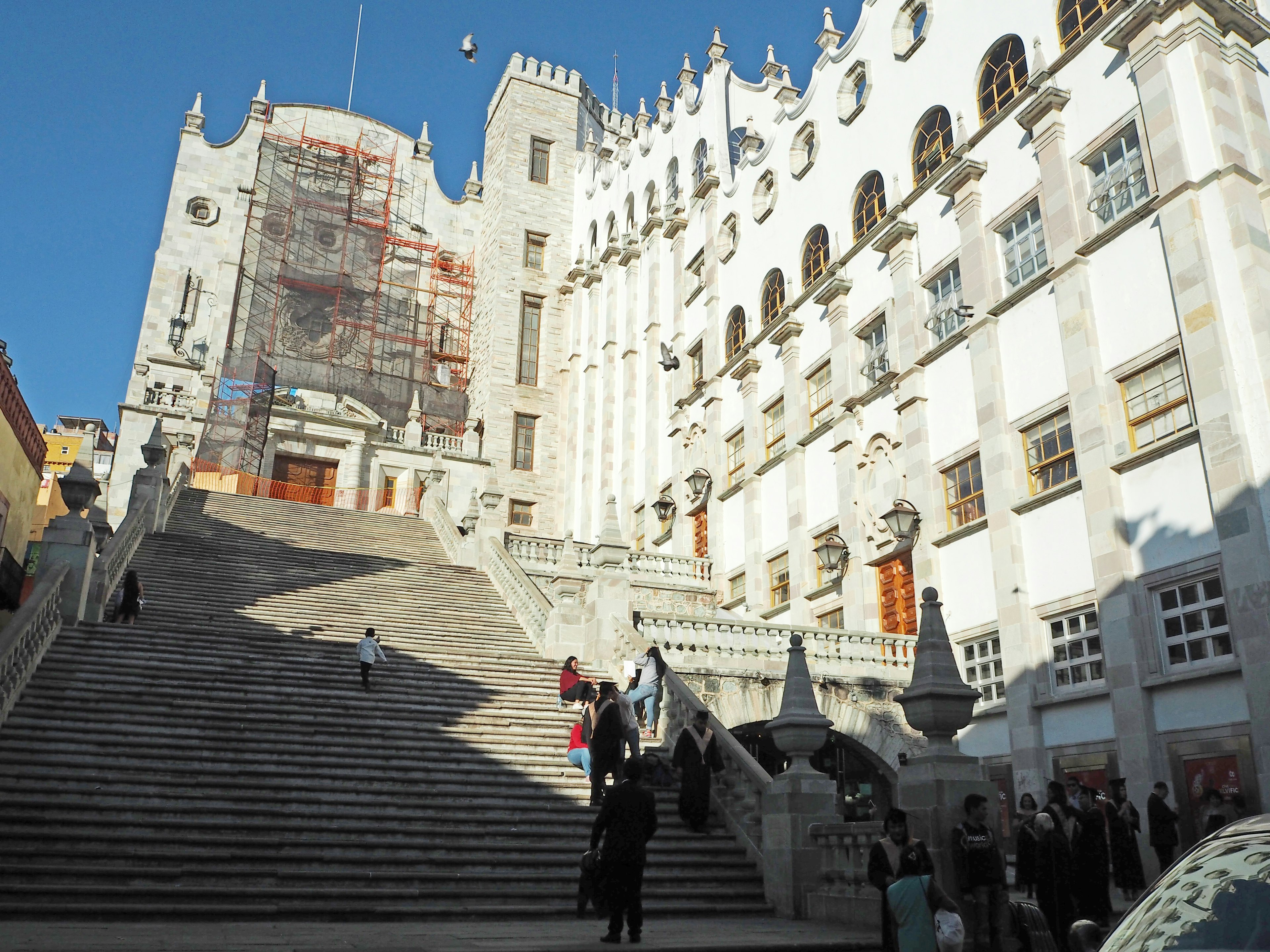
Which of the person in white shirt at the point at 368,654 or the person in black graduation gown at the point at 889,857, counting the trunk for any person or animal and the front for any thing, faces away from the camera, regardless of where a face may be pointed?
the person in white shirt

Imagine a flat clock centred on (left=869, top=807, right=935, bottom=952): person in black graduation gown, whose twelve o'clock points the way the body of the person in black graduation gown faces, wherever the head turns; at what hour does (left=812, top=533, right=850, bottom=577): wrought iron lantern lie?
The wrought iron lantern is roughly at 6 o'clock from the person in black graduation gown.

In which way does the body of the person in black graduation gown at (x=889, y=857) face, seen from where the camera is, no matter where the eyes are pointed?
toward the camera

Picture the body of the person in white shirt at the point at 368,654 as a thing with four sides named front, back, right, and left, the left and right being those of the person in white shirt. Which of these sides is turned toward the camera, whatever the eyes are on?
back

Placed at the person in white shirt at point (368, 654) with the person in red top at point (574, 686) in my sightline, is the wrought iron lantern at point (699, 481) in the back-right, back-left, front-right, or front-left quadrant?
front-left

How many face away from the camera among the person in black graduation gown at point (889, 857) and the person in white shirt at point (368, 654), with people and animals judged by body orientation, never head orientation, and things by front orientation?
1

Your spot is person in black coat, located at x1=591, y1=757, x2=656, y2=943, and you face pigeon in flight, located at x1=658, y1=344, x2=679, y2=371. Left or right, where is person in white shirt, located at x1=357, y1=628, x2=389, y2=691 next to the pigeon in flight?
left

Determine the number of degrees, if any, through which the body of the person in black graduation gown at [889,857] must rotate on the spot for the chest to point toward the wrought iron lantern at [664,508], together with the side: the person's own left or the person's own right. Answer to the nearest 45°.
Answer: approximately 180°

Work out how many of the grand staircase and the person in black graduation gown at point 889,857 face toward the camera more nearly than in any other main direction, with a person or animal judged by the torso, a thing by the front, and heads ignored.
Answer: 2

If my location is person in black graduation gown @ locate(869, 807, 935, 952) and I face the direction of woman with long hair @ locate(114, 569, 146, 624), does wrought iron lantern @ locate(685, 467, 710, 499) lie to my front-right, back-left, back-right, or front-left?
front-right

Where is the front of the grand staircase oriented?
toward the camera

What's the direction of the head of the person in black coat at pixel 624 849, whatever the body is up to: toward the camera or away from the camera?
away from the camera
